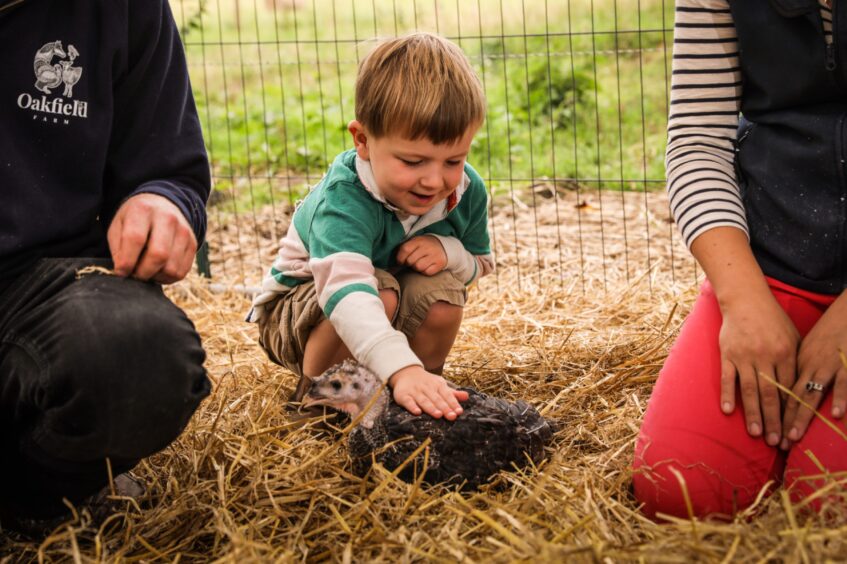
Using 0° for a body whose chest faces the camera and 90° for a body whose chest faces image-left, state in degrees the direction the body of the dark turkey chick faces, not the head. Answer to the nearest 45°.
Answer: approximately 90°

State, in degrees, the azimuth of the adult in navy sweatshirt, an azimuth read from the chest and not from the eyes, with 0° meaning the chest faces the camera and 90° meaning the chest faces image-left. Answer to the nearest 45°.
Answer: approximately 0°

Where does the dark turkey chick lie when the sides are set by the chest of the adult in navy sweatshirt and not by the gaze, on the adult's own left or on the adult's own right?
on the adult's own left
